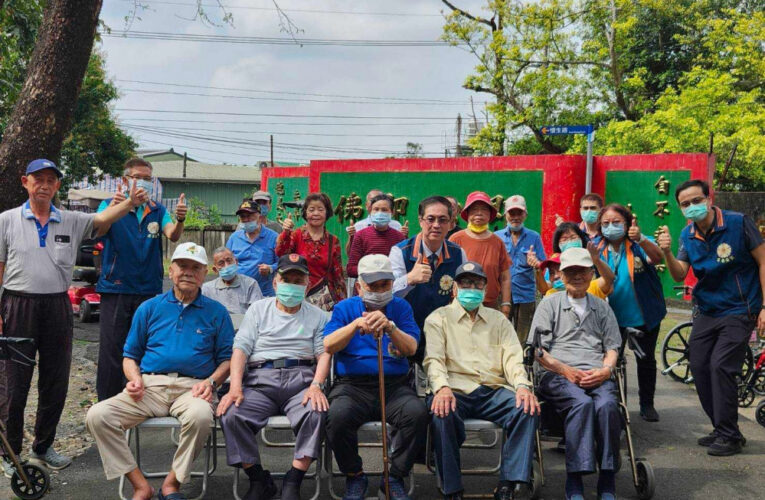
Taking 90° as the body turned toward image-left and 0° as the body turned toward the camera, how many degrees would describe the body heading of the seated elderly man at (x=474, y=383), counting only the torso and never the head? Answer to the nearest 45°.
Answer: approximately 0°

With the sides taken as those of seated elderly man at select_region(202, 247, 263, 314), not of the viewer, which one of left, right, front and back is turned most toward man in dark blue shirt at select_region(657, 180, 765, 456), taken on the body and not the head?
left

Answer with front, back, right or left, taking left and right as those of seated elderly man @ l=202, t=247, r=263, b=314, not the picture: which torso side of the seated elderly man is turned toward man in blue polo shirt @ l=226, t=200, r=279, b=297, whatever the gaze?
back

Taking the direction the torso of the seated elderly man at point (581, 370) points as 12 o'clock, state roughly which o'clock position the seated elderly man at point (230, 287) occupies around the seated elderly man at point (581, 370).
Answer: the seated elderly man at point (230, 287) is roughly at 3 o'clock from the seated elderly man at point (581, 370).
